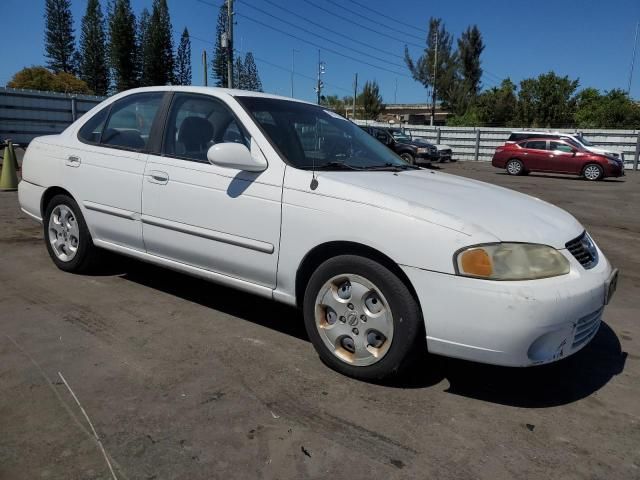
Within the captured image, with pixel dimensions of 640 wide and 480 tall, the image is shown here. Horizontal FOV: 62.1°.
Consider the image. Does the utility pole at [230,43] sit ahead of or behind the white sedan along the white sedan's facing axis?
behind

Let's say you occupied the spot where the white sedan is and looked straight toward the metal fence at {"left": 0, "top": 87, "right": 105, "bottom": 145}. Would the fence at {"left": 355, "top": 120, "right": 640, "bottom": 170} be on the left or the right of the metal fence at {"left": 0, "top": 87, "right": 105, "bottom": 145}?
right

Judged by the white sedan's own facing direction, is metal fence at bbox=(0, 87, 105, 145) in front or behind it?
behind

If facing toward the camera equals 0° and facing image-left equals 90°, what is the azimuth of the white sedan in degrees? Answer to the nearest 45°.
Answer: approximately 315°

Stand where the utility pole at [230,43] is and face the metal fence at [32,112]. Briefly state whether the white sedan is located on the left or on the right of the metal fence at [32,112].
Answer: left

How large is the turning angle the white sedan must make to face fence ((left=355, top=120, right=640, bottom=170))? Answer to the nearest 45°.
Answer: approximately 135° to its left
